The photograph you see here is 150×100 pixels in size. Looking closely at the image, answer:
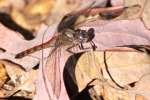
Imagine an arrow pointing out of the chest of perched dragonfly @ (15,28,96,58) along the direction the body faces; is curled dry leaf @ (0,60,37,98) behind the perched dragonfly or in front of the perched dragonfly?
behind

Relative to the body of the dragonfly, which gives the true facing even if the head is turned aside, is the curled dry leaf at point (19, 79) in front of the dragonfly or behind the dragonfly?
behind

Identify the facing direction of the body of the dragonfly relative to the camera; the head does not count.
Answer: to the viewer's right
